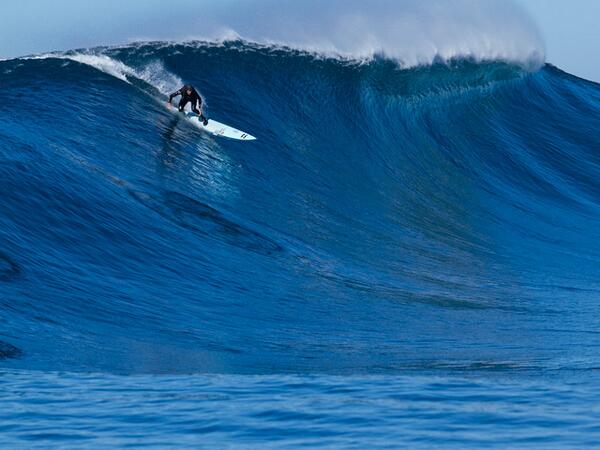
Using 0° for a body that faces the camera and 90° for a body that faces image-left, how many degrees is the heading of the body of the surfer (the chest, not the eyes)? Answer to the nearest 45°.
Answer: approximately 0°
